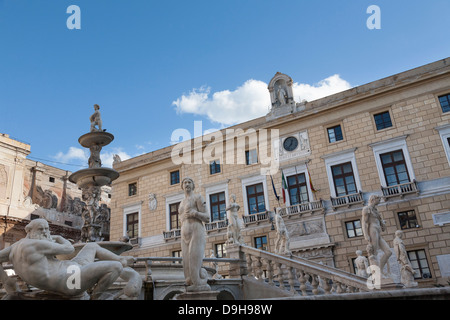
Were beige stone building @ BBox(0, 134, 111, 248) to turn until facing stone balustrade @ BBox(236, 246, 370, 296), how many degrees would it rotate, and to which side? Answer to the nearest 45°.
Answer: approximately 45° to its right

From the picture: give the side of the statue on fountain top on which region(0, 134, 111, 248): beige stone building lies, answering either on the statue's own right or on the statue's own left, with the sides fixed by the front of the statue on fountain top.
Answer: on the statue's own right

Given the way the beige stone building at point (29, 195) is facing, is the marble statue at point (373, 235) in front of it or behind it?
in front

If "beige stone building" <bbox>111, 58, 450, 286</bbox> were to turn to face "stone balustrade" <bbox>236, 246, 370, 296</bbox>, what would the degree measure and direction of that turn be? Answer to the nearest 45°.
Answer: approximately 45° to its left

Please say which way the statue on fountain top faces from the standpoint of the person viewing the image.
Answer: facing the viewer and to the left of the viewer

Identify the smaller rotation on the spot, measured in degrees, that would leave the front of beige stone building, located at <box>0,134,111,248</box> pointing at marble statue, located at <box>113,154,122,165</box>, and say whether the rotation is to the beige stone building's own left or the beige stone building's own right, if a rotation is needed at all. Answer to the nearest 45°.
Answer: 0° — it already faces it

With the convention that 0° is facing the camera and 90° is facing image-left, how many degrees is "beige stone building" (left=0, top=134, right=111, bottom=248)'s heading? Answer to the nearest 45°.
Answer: approximately 315°

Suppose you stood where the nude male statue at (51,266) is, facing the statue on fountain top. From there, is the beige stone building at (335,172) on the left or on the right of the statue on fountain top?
right

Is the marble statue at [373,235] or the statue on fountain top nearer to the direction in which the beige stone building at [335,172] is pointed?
the statue on fountain top

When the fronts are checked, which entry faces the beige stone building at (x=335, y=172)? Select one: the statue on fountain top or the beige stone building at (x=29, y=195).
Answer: the beige stone building at (x=29, y=195)

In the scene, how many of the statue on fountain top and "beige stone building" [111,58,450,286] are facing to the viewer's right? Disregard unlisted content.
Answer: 0

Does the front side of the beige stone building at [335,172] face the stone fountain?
yes

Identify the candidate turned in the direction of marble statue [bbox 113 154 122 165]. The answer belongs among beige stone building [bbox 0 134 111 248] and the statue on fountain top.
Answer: the beige stone building
